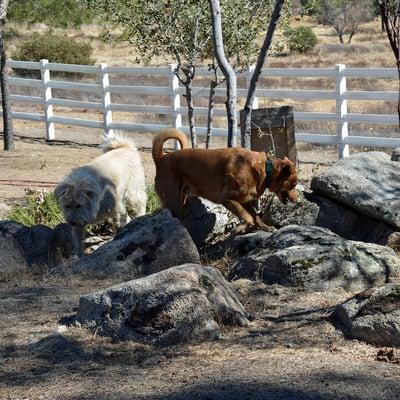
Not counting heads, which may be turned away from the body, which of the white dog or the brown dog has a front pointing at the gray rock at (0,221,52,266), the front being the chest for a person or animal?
the white dog

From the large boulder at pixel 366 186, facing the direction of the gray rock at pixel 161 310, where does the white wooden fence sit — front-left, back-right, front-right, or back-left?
back-right

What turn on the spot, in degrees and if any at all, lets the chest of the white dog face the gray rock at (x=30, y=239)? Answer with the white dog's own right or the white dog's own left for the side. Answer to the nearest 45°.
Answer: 0° — it already faces it

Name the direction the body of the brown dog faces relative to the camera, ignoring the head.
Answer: to the viewer's right

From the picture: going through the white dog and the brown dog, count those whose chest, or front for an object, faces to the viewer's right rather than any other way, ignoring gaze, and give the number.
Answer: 1

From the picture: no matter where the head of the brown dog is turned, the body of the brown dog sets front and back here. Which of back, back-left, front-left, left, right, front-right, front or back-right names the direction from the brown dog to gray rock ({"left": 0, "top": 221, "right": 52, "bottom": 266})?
back

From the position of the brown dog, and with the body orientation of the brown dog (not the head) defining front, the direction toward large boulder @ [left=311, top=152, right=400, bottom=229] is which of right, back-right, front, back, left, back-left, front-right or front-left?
front

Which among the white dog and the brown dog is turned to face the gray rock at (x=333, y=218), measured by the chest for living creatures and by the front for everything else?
the brown dog

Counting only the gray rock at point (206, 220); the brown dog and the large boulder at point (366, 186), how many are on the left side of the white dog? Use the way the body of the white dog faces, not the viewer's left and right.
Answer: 3

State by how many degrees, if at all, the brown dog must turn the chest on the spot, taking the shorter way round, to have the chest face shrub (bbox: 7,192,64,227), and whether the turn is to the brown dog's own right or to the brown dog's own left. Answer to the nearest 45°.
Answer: approximately 135° to the brown dog's own left

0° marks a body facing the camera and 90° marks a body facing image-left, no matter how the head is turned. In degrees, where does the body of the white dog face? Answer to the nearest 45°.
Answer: approximately 45°

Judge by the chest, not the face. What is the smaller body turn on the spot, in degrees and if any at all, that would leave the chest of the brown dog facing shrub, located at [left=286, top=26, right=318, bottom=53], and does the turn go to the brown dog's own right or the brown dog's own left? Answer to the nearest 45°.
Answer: approximately 90° to the brown dog's own left

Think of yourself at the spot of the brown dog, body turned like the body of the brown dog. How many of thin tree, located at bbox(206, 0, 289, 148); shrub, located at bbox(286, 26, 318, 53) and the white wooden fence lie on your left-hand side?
3

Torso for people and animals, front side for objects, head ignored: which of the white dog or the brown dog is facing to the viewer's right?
the brown dog
